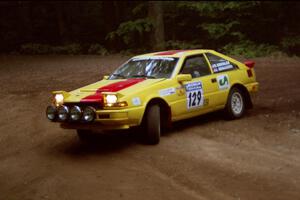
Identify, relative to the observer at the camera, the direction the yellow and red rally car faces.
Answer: facing the viewer and to the left of the viewer

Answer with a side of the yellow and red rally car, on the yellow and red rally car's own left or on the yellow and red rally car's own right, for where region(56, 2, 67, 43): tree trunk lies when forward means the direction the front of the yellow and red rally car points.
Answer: on the yellow and red rally car's own right

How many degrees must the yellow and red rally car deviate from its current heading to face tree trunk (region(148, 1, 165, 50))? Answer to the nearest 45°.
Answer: approximately 135° to its right
